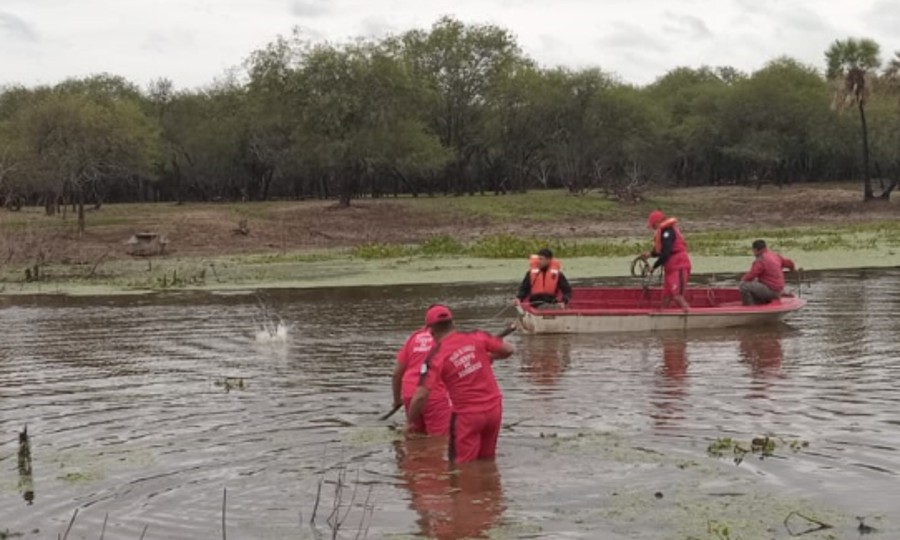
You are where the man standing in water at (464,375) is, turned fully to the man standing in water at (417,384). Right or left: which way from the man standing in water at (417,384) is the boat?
right

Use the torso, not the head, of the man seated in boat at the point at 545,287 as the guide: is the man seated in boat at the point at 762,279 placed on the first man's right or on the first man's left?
on the first man's left

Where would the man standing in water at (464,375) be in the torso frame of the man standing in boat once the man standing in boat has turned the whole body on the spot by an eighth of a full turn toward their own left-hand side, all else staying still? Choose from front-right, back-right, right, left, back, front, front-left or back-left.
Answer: front-left

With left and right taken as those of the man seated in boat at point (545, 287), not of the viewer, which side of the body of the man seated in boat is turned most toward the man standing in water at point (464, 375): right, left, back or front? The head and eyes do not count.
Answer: front

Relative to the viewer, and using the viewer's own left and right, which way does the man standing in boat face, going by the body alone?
facing to the left of the viewer

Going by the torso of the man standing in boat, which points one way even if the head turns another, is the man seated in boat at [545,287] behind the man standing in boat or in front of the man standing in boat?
in front

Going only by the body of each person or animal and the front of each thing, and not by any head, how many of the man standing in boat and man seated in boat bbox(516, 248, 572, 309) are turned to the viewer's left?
1

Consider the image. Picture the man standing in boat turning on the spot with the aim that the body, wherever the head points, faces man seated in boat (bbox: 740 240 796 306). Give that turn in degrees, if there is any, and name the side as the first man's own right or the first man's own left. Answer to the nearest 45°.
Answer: approximately 180°

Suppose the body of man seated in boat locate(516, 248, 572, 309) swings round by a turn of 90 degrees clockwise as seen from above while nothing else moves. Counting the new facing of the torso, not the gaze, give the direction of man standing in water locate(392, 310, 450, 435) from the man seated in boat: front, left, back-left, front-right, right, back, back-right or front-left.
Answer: left

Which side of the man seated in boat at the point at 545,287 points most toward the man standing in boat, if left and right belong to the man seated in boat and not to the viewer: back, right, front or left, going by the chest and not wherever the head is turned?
left

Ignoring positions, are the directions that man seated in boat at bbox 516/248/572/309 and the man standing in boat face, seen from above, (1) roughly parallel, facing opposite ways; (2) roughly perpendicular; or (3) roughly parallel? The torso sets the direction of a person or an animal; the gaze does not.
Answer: roughly perpendicular

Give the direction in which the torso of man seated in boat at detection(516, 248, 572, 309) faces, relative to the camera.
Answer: toward the camera
